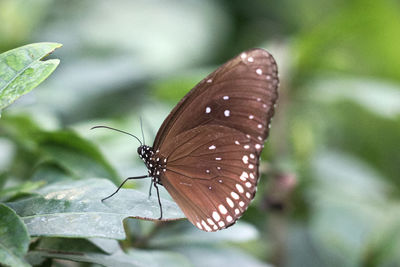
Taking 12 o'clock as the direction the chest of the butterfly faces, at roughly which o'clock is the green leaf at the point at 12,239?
The green leaf is roughly at 10 o'clock from the butterfly.

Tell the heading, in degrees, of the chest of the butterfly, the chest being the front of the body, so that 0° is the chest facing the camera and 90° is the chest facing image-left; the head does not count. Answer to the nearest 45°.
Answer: approximately 90°
